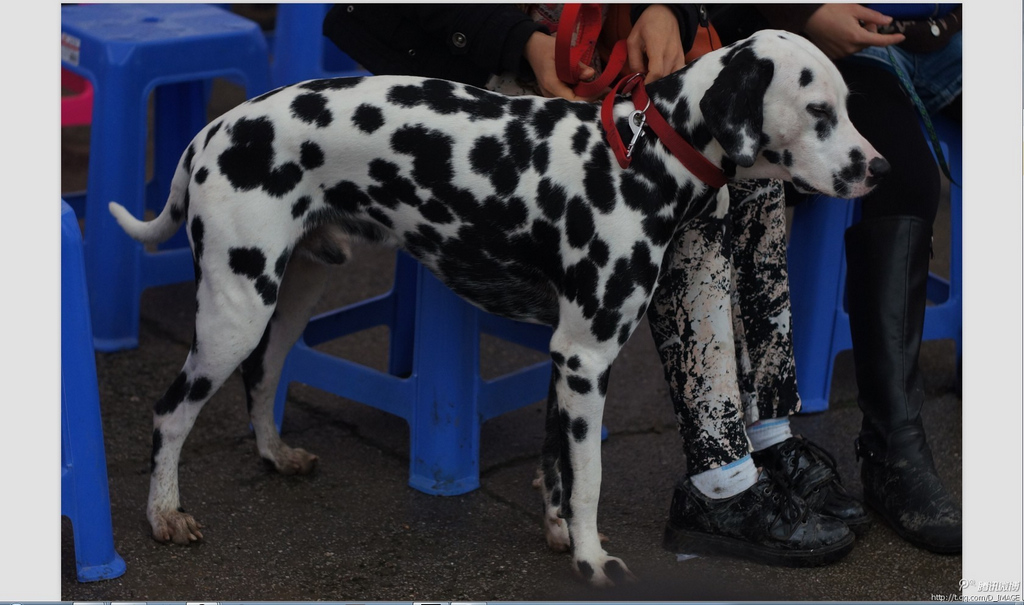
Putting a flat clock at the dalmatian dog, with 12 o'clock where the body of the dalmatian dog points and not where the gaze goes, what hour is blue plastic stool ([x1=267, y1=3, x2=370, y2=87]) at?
The blue plastic stool is roughly at 8 o'clock from the dalmatian dog.

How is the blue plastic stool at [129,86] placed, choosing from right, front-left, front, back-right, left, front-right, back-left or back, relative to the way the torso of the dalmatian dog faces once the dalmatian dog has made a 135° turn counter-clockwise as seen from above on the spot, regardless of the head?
front

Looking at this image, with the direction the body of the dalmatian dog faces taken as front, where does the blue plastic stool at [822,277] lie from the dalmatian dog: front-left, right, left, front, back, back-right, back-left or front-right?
front-left

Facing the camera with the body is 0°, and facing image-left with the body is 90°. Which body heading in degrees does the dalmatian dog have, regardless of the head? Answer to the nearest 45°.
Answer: approximately 270°

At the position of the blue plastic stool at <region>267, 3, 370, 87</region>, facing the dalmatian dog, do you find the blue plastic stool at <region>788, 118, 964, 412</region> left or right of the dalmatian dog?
left

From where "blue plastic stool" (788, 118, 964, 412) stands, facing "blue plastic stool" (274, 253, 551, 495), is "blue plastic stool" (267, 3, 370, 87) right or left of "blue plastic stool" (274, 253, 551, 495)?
right

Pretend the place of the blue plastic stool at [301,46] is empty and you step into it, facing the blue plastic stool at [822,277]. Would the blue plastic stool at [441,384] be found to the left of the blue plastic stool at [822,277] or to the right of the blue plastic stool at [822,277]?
right
